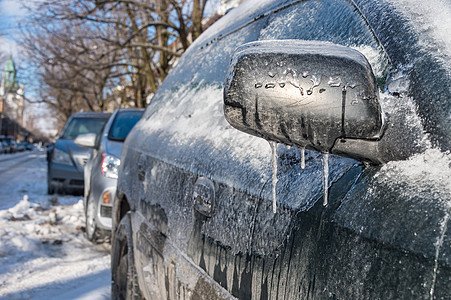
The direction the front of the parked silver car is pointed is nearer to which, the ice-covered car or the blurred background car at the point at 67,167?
the ice-covered car

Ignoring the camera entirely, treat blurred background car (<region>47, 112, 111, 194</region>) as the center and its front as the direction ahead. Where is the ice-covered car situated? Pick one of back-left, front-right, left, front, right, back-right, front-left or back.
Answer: front

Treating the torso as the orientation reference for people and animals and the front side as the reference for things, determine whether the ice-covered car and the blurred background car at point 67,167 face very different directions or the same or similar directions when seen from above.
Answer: same or similar directions

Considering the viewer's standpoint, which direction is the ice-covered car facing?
facing the viewer and to the right of the viewer

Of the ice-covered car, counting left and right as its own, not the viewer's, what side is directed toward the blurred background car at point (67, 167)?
back

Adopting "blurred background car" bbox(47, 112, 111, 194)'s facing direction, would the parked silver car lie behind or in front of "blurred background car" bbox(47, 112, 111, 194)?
in front

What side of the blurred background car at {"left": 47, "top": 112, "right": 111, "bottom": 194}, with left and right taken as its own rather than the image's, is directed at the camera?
front

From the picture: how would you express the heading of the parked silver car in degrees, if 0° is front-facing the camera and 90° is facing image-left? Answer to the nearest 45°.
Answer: approximately 0°

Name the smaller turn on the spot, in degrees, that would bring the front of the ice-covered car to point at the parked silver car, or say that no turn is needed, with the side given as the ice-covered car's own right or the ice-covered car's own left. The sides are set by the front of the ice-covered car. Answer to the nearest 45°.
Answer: approximately 180°

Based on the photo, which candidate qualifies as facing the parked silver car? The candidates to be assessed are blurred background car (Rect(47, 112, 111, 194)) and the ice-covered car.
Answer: the blurred background car

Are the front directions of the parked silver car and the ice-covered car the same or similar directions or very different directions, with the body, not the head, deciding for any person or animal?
same or similar directions
